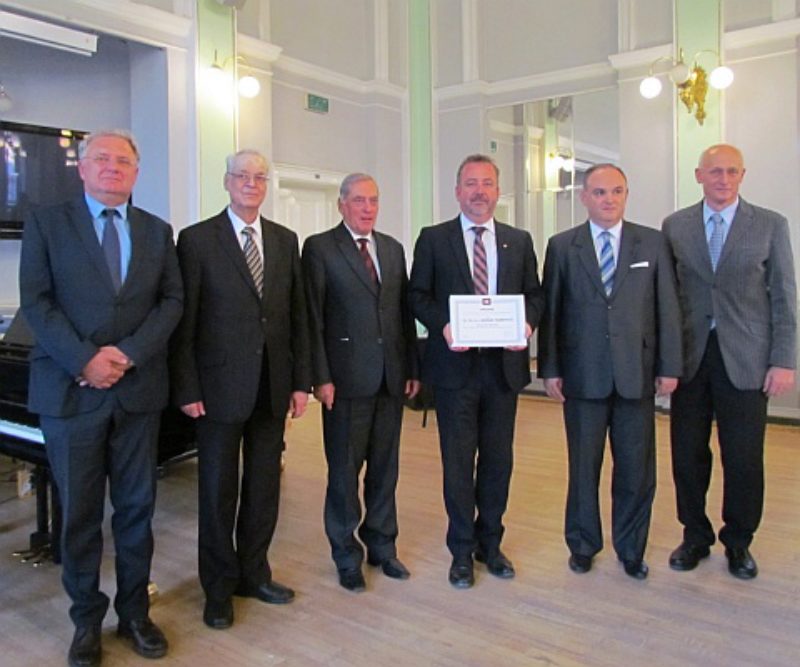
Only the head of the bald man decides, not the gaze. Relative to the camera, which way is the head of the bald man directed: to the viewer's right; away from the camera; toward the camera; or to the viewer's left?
toward the camera

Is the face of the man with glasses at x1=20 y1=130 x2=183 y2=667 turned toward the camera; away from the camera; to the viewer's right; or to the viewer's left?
toward the camera

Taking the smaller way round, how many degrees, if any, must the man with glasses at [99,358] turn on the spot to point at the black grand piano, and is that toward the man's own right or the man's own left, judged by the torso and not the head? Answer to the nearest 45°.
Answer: approximately 180°

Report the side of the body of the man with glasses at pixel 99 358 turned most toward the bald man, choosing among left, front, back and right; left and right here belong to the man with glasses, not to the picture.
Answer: left

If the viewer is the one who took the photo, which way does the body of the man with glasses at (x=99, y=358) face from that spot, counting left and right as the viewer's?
facing the viewer

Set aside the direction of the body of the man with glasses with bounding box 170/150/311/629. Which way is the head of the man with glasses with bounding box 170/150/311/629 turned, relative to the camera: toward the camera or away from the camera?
toward the camera

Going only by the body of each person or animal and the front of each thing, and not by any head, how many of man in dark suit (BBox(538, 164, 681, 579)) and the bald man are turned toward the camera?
2

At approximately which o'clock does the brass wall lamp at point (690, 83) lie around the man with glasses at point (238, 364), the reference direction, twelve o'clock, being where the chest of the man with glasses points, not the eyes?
The brass wall lamp is roughly at 9 o'clock from the man with glasses.

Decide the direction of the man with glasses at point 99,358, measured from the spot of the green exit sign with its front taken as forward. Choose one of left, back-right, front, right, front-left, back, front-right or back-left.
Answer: front-right

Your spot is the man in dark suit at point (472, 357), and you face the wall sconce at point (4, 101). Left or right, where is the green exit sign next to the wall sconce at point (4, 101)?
right

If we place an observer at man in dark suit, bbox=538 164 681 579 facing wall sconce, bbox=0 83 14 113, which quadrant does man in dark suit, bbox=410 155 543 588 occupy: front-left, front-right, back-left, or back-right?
front-left

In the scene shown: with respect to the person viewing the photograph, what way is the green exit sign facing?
facing the viewer and to the right of the viewer

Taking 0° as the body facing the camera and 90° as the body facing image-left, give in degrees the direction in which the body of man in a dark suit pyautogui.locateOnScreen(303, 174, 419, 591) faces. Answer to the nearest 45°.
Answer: approximately 315°

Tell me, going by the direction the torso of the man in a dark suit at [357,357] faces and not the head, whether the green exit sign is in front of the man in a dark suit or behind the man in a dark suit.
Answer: behind

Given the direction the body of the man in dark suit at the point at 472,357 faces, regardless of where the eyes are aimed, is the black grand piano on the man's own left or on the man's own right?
on the man's own right

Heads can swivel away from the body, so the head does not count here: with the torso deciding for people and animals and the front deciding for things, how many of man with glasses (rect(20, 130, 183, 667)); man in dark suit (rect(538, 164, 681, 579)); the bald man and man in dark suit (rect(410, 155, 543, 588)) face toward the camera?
4

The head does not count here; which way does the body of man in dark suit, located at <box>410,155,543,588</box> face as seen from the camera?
toward the camera
